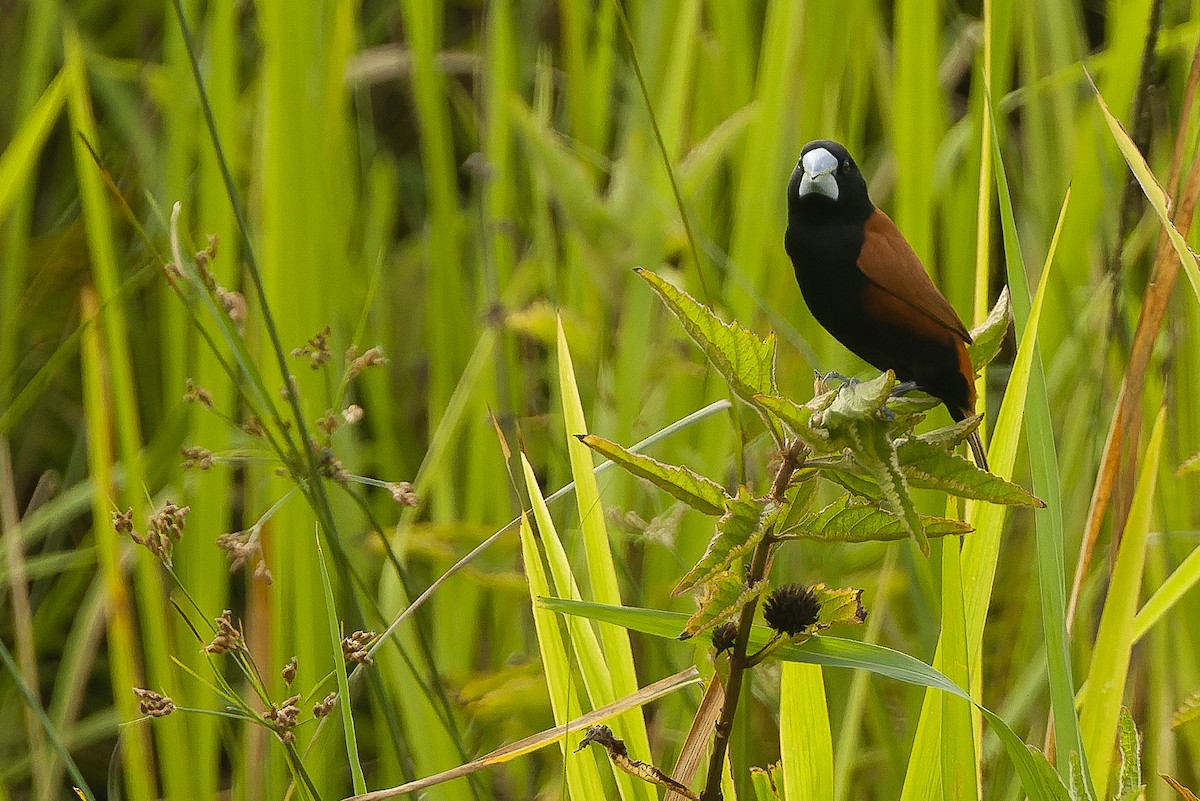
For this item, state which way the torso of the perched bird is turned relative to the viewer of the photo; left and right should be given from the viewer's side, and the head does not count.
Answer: facing the viewer and to the left of the viewer
